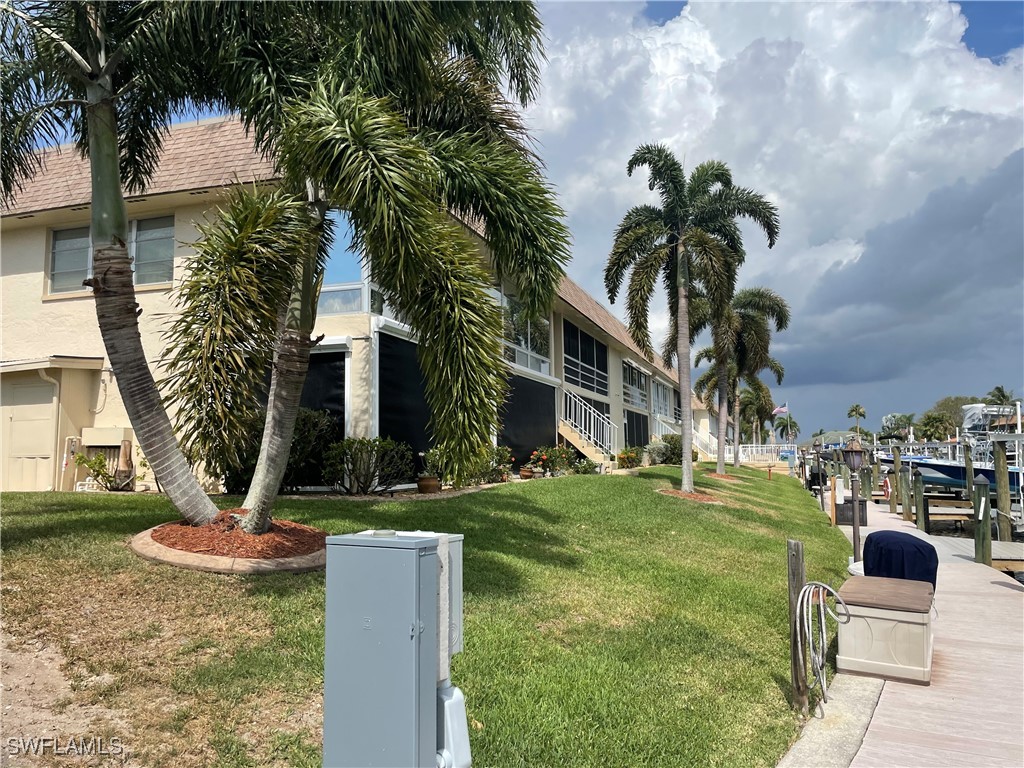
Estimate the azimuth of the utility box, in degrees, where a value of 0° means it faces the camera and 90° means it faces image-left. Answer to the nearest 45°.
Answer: approximately 0°

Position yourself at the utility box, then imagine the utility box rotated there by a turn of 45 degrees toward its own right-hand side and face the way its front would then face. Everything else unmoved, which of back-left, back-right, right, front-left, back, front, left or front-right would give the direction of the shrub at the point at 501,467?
back-right

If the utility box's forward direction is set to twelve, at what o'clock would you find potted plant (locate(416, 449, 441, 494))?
The potted plant is roughly at 6 o'clock from the utility box.

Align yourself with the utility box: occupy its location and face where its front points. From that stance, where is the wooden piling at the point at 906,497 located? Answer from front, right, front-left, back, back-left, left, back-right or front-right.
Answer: back-left

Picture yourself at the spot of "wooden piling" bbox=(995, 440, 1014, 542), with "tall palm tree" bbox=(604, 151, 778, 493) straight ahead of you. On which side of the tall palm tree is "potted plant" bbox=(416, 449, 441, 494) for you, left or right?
left

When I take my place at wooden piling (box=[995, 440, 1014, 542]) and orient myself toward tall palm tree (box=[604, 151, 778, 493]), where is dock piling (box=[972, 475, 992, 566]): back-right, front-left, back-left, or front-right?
back-left

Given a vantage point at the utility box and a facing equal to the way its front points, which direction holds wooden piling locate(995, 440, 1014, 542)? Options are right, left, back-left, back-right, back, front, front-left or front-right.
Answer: back-left

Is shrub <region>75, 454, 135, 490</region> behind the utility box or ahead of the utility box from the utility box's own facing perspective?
behind

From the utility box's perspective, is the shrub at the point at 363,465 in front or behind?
behind
